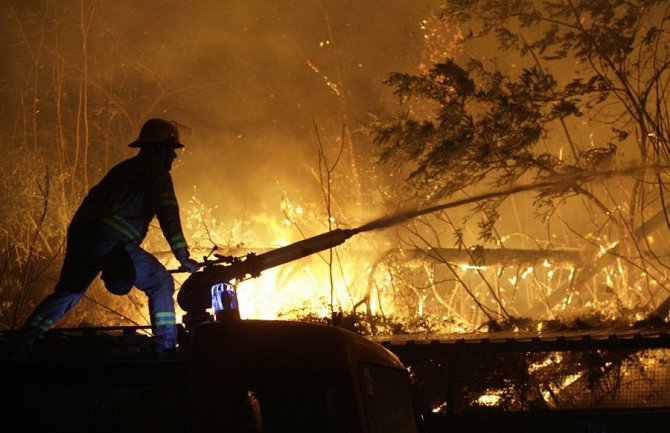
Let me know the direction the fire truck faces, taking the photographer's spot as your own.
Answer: facing the viewer and to the right of the viewer

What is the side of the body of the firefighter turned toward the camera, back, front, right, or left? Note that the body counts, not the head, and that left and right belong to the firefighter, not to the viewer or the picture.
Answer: right

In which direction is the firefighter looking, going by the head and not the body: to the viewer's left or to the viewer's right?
to the viewer's right
